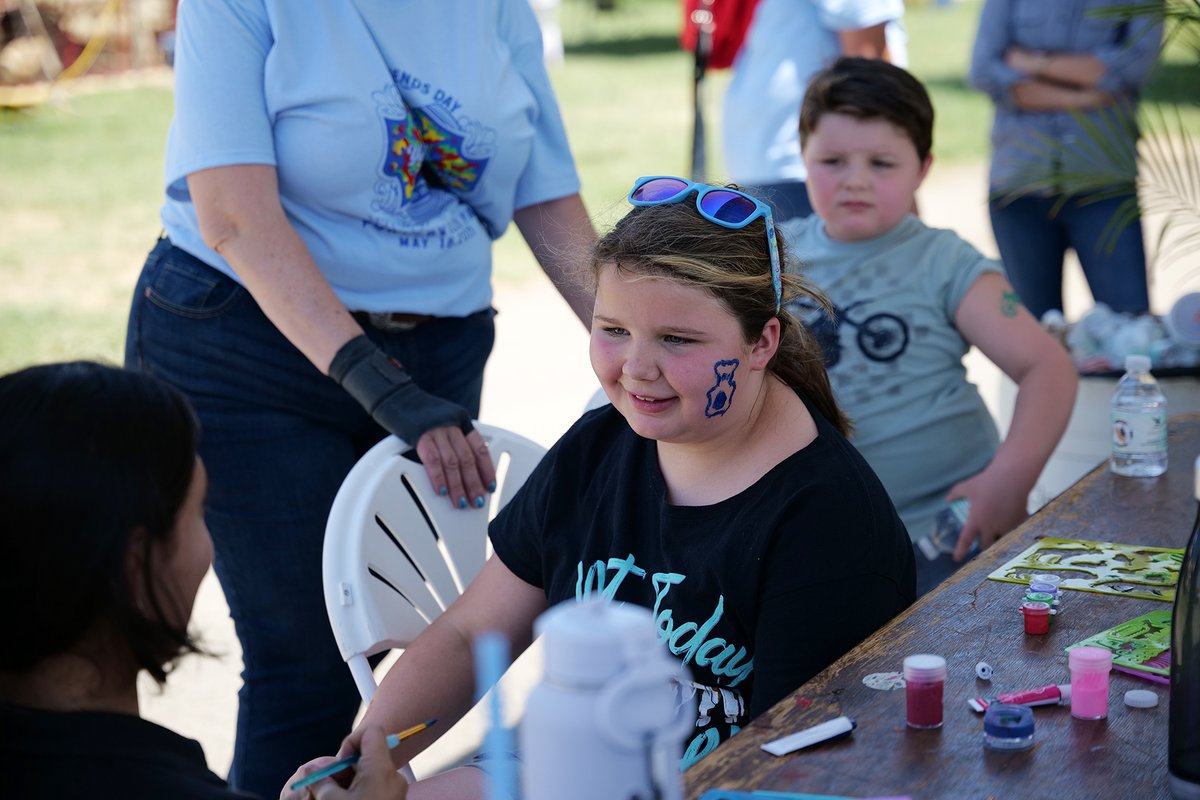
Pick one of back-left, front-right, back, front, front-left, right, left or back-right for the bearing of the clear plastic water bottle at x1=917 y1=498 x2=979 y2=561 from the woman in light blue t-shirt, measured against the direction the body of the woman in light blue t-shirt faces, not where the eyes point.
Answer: front-left

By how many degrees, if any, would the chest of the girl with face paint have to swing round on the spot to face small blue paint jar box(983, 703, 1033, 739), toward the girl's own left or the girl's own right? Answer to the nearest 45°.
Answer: approximately 90° to the girl's own left

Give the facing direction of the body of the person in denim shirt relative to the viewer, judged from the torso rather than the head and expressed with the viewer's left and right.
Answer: facing the viewer

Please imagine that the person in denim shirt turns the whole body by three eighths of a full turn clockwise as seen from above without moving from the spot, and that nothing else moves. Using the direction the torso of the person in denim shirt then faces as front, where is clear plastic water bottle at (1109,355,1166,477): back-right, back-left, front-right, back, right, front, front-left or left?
back-left

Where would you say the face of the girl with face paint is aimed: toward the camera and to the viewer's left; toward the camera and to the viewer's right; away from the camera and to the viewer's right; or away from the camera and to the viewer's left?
toward the camera and to the viewer's left

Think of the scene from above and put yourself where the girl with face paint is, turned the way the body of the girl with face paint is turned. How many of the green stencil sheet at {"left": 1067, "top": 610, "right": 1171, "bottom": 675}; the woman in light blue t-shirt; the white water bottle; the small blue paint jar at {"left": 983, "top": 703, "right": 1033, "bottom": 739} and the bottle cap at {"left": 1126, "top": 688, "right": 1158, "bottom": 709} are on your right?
1

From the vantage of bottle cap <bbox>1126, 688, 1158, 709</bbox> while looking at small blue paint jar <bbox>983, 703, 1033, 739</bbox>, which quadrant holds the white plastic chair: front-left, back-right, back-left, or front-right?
front-right

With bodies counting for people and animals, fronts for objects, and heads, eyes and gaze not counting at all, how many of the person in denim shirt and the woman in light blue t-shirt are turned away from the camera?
0

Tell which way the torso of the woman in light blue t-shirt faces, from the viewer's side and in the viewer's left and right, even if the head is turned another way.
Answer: facing the viewer and to the right of the viewer

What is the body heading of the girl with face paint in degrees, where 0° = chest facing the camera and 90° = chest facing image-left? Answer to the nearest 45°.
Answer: approximately 45°

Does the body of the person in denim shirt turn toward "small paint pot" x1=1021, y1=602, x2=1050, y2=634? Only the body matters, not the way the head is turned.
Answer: yes

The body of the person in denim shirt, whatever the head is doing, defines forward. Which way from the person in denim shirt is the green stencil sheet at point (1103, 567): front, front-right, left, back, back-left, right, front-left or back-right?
front

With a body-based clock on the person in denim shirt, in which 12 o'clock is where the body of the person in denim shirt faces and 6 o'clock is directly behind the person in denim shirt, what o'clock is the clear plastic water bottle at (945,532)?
The clear plastic water bottle is roughly at 12 o'clock from the person in denim shirt.
